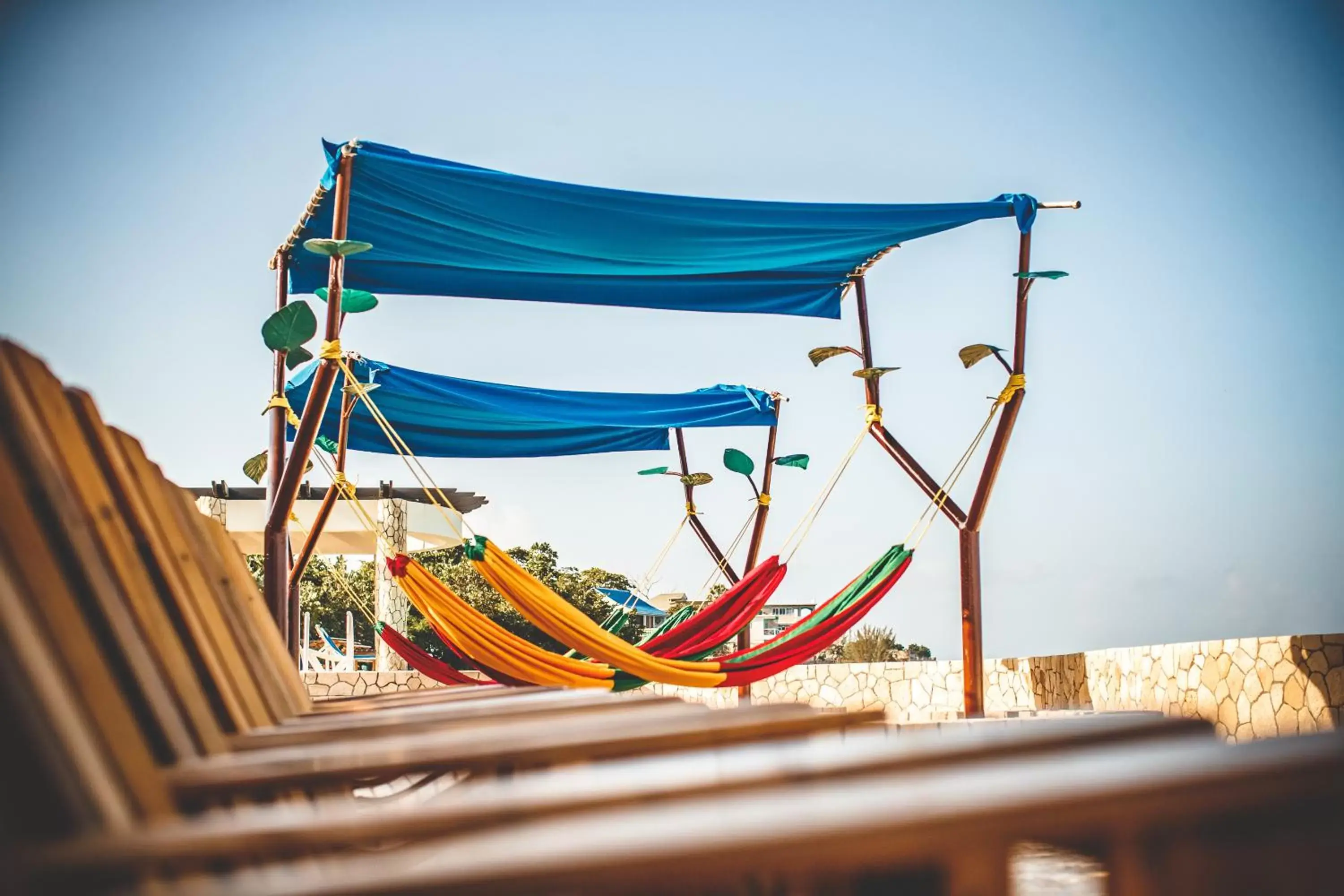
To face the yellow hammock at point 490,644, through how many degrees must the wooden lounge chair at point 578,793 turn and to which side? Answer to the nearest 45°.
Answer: approximately 90° to its left

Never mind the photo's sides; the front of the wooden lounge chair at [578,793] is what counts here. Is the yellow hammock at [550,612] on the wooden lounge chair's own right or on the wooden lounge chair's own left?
on the wooden lounge chair's own left

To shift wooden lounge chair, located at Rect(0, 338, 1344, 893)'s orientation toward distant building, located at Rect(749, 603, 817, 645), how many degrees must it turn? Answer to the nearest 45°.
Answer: approximately 90° to its left

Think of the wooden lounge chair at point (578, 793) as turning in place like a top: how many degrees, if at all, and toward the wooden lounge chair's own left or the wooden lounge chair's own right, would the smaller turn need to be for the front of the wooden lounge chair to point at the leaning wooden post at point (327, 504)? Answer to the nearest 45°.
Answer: approximately 90° to the wooden lounge chair's own left

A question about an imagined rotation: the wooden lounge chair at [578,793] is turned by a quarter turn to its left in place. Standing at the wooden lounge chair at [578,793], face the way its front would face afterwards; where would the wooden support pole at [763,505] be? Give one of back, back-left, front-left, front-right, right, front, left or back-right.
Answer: front

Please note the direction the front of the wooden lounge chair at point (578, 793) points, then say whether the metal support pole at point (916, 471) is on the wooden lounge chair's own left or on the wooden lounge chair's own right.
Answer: on the wooden lounge chair's own left

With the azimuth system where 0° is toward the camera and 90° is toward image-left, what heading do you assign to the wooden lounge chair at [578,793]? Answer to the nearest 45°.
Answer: approximately 270°

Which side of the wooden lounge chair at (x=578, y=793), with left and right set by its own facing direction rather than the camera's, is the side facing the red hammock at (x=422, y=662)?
left
